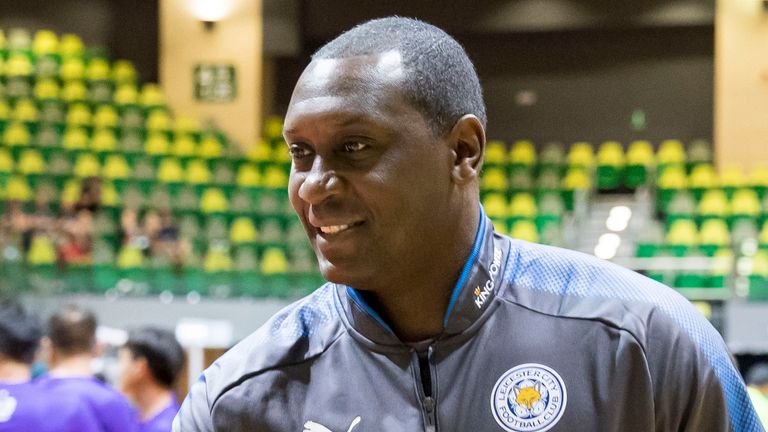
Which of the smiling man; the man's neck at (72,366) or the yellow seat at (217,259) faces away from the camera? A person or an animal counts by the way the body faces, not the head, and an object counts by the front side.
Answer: the man's neck

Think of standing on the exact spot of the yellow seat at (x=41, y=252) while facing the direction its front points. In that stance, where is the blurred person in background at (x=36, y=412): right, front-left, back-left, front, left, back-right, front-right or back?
front

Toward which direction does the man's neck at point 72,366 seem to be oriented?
away from the camera

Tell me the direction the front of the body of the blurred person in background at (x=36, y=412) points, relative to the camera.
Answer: away from the camera

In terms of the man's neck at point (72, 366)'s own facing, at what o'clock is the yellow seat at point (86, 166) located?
The yellow seat is roughly at 12 o'clock from the man's neck.

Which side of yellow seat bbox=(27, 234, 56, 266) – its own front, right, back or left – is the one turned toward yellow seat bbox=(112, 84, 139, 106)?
back

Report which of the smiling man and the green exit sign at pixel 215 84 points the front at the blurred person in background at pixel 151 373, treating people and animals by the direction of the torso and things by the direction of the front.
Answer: the green exit sign

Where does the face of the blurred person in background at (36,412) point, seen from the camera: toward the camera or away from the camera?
away from the camera

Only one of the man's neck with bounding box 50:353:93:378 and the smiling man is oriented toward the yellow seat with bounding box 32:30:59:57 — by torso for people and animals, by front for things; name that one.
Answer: the man's neck

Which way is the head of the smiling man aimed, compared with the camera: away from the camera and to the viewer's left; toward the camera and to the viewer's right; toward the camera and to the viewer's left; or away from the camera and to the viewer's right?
toward the camera and to the viewer's left

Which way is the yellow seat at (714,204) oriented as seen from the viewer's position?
toward the camera

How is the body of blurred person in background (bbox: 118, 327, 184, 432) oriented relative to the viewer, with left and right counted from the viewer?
facing away from the viewer and to the left of the viewer

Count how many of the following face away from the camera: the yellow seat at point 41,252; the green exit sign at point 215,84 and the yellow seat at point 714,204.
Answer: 0

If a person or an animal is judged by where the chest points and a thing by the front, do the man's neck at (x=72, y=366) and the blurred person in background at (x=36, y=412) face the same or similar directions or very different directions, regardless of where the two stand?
same or similar directions

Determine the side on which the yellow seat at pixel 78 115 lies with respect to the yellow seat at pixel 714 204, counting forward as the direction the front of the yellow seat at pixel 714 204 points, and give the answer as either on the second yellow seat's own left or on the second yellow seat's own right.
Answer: on the second yellow seat's own right

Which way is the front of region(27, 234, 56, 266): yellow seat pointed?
toward the camera

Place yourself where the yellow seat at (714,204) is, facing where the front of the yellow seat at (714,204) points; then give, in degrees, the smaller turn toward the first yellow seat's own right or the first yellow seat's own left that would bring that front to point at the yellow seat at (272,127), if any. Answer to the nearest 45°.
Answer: approximately 90° to the first yellow seat's own right
